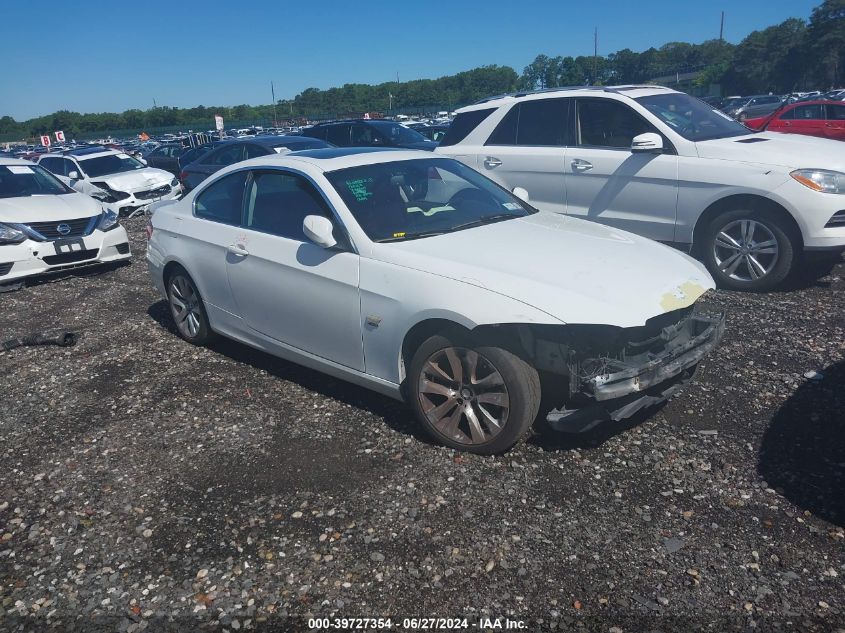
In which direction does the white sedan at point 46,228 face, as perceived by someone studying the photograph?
facing the viewer and to the right of the viewer

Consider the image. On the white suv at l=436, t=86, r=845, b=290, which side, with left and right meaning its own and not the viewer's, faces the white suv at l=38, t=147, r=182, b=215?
back

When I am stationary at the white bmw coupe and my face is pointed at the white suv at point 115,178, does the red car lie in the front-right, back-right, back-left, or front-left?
front-right

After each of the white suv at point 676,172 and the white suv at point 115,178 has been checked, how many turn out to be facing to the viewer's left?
0

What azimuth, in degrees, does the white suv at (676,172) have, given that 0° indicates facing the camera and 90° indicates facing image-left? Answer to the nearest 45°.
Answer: approximately 315°

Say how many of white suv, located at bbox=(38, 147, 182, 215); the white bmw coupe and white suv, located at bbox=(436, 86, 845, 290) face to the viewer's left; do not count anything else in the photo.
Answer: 0

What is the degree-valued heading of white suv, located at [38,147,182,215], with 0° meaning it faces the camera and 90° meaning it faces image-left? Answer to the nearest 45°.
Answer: approximately 315°

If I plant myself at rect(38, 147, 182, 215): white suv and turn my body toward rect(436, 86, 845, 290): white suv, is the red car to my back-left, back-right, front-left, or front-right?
front-left

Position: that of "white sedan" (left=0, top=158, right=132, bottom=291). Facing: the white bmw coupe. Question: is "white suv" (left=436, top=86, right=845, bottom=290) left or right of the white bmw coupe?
left

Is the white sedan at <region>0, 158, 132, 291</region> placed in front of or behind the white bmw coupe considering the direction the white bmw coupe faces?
behind

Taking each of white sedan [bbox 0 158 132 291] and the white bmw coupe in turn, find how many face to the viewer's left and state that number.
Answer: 0
